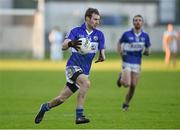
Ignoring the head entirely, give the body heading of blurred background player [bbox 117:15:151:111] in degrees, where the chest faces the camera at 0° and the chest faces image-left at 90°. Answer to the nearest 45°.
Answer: approximately 0°
